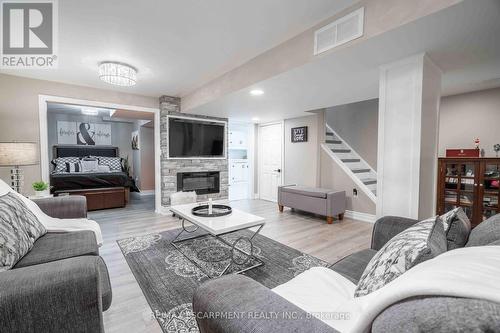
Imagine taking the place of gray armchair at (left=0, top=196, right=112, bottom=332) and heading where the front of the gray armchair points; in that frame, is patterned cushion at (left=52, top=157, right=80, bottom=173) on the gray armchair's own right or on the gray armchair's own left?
on the gray armchair's own left

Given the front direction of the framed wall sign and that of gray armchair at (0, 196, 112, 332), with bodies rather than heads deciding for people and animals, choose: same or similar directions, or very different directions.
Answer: very different directions

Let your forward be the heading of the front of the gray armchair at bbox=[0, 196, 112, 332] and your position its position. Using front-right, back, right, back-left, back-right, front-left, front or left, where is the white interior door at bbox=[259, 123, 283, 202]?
front-left

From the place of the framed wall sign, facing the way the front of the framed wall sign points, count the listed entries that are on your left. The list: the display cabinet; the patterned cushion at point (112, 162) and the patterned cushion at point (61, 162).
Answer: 1

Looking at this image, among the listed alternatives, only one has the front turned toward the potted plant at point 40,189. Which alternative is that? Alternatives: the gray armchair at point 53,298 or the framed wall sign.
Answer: the framed wall sign

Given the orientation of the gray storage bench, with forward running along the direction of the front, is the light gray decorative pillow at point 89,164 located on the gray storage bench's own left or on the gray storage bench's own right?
on the gray storage bench's own right

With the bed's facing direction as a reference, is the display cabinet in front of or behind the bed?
in front

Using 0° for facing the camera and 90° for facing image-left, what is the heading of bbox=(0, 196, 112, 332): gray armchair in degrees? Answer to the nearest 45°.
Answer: approximately 270°

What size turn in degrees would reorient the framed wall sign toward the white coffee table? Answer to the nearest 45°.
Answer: approximately 45° to its left

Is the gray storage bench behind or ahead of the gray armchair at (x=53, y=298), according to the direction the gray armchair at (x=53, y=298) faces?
ahead

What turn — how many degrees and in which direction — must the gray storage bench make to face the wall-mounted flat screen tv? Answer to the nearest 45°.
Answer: approximately 45° to its right

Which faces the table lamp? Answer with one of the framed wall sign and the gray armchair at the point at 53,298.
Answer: the framed wall sign
